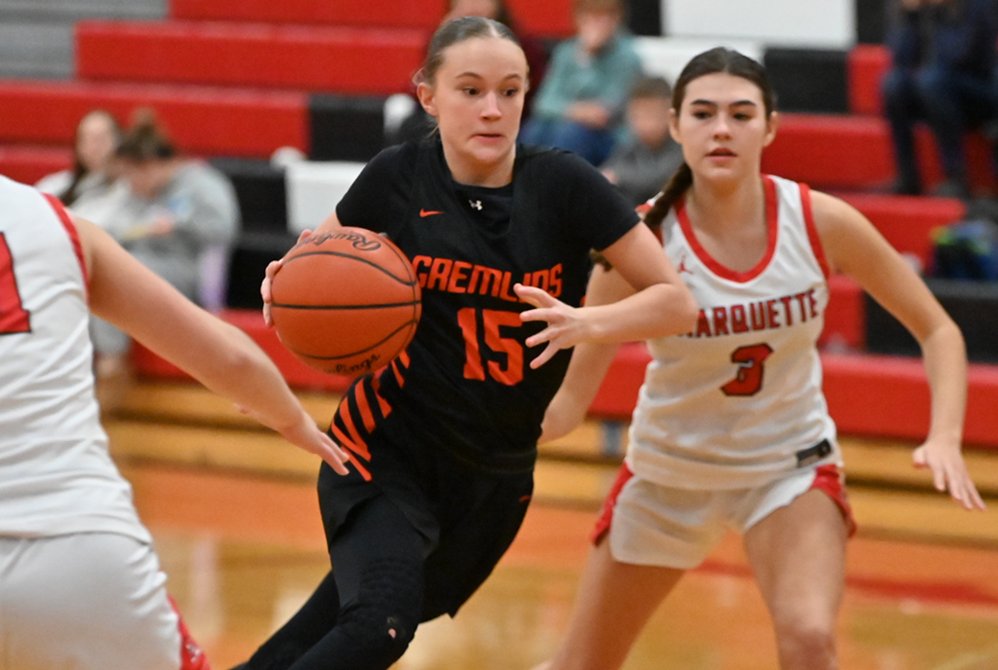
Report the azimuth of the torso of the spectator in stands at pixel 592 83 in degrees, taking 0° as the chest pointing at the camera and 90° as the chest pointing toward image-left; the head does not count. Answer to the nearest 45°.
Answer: approximately 45°

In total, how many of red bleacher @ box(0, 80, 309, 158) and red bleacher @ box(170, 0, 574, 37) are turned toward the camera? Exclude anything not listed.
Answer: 2

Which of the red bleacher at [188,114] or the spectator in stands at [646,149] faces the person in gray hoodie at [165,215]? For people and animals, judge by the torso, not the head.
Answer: the red bleacher

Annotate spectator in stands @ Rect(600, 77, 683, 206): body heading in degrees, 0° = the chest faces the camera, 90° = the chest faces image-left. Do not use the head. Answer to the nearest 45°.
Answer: approximately 0°

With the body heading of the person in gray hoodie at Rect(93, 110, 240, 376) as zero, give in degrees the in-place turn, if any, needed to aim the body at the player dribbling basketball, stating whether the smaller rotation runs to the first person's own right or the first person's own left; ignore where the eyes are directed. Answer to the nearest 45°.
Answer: approximately 45° to the first person's own left

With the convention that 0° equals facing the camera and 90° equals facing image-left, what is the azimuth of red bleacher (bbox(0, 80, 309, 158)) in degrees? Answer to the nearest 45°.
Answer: approximately 0°

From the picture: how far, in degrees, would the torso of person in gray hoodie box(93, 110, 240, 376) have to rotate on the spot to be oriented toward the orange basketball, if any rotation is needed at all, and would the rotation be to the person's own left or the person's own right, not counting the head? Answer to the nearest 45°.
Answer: approximately 45° to the person's own left

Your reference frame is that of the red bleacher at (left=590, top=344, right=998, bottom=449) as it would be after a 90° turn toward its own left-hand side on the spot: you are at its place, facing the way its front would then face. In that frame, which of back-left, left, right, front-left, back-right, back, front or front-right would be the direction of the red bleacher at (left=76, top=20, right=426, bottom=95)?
back-left

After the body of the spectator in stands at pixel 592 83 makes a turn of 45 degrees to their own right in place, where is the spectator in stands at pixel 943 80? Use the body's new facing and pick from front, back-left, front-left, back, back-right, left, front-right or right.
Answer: back

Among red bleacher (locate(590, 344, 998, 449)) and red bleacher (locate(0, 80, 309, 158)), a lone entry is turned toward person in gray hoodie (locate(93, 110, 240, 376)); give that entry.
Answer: red bleacher (locate(0, 80, 309, 158))
